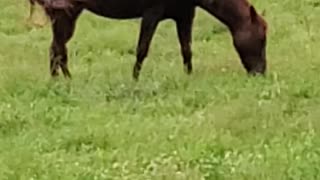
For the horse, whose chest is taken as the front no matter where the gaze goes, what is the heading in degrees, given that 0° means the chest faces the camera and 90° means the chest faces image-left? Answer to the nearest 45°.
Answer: approximately 270°
